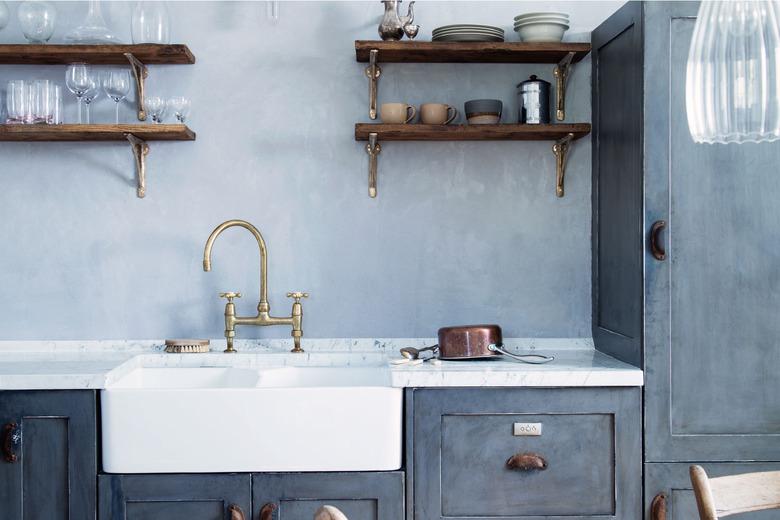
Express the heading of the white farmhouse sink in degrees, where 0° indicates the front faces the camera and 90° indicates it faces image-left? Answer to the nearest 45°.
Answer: approximately 0°

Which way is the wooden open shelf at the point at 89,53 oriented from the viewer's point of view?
toward the camera

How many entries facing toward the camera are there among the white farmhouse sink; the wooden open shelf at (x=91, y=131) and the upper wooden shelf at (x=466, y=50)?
3

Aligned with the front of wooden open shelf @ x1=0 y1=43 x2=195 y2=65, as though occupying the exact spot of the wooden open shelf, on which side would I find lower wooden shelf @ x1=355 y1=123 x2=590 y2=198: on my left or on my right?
on my left

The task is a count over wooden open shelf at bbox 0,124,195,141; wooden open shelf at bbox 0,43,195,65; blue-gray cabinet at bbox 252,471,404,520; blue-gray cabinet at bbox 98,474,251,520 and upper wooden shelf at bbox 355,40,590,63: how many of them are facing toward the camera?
5

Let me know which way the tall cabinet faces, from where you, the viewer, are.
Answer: facing the viewer

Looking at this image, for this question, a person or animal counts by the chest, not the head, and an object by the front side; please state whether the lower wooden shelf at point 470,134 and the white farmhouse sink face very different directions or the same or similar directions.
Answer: same or similar directions

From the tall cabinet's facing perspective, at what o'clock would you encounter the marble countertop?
The marble countertop is roughly at 3 o'clock from the tall cabinet.

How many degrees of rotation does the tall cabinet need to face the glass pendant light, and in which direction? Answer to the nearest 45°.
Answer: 0° — it already faces it

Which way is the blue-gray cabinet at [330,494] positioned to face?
toward the camera

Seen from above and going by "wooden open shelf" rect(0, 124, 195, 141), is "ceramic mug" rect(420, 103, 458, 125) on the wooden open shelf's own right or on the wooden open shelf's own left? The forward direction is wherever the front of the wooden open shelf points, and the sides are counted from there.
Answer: on the wooden open shelf's own left

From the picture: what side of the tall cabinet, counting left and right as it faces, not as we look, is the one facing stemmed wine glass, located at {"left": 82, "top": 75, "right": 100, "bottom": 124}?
right

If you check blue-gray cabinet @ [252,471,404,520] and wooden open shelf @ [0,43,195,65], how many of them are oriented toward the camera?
2
